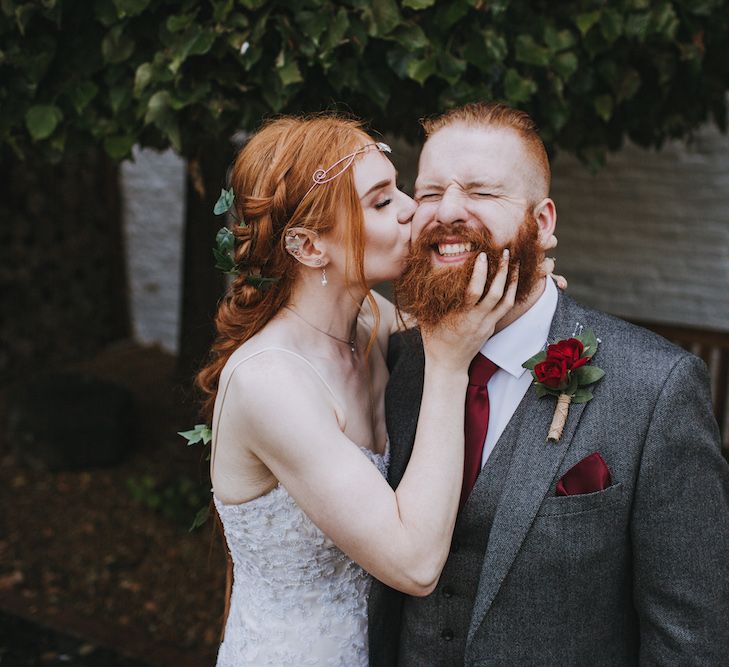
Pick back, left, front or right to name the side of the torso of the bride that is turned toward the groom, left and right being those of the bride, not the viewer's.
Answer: front

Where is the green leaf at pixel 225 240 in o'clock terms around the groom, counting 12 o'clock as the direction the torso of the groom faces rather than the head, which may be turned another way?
The green leaf is roughly at 2 o'clock from the groom.

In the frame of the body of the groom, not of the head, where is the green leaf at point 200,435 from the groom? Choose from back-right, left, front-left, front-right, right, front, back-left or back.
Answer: front-right

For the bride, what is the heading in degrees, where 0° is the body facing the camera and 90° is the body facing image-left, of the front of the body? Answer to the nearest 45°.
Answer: approximately 270°

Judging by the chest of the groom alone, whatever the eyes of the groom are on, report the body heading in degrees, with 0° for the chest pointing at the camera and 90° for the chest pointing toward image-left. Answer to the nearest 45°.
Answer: approximately 45°

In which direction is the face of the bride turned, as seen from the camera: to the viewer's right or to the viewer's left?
to the viewer's right

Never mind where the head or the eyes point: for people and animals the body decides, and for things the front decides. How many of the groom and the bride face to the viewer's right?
1
